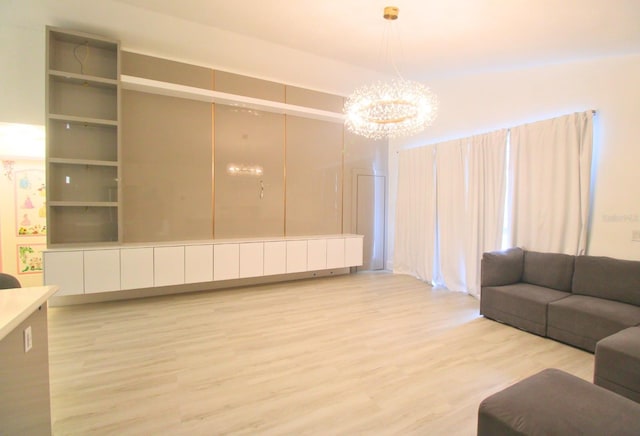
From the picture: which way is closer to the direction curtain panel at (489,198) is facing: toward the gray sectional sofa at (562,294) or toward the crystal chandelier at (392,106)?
the crystal chandelier

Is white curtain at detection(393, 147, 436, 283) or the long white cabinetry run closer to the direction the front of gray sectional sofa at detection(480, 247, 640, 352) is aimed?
the long white cabinetry run

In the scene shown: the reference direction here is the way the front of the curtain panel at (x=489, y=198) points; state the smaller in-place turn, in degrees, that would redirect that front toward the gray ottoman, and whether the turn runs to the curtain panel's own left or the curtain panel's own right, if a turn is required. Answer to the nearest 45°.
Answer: approximately 45° to the curtain panel's own left

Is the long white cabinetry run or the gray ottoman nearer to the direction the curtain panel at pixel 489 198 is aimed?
the long white cabinetry run

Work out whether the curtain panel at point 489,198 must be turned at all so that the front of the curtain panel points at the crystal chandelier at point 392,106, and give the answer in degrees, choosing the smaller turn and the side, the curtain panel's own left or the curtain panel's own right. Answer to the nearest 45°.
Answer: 0° — it already faces it

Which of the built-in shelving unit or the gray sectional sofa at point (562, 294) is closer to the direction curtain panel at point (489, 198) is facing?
the built-in shelving unit

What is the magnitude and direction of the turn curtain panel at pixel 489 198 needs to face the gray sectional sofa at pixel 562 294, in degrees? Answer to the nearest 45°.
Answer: approximately 90° to its left

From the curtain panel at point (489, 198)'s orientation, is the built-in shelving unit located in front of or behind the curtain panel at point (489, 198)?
in front

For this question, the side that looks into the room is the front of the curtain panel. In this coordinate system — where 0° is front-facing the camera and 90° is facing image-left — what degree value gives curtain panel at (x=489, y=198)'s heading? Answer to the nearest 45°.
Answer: approximately 45°

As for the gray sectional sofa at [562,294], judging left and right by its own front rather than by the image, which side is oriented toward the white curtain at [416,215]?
right
